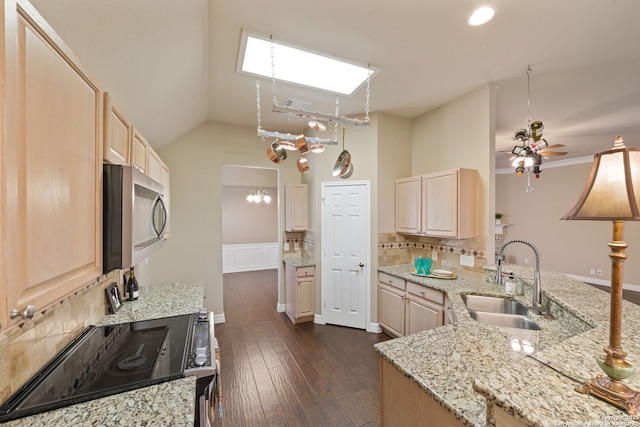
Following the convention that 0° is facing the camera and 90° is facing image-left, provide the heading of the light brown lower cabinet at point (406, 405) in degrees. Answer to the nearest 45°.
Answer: approximately 90°

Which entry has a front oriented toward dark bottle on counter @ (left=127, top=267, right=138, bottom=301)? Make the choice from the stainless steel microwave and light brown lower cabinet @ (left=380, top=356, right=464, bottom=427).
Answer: the light brown lower cabinet

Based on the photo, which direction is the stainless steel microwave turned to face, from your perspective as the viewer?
facing to the right of the viewer

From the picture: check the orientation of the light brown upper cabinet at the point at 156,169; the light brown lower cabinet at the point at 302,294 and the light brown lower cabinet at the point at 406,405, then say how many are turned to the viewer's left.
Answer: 1

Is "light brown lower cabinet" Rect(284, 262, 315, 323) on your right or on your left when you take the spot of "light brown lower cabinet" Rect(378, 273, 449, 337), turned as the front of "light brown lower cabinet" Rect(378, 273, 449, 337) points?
on your right

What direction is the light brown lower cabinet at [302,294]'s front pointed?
toward the camera

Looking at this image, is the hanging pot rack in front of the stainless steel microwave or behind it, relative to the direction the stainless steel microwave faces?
in front

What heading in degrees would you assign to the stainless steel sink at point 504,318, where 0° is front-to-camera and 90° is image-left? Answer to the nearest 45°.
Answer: approximately 45°

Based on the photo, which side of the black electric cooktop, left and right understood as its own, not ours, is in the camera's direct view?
right

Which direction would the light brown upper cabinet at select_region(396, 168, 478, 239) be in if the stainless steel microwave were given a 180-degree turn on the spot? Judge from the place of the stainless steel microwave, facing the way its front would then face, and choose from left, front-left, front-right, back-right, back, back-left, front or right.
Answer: back

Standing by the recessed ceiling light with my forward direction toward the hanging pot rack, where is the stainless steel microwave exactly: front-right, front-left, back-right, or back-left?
front-left

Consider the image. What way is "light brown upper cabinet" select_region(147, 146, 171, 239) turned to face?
to the viewer's right

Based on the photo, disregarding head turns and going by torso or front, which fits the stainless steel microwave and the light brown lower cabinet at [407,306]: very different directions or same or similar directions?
very different directions

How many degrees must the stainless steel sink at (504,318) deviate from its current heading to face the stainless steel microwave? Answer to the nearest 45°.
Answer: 0° — it already faces it
